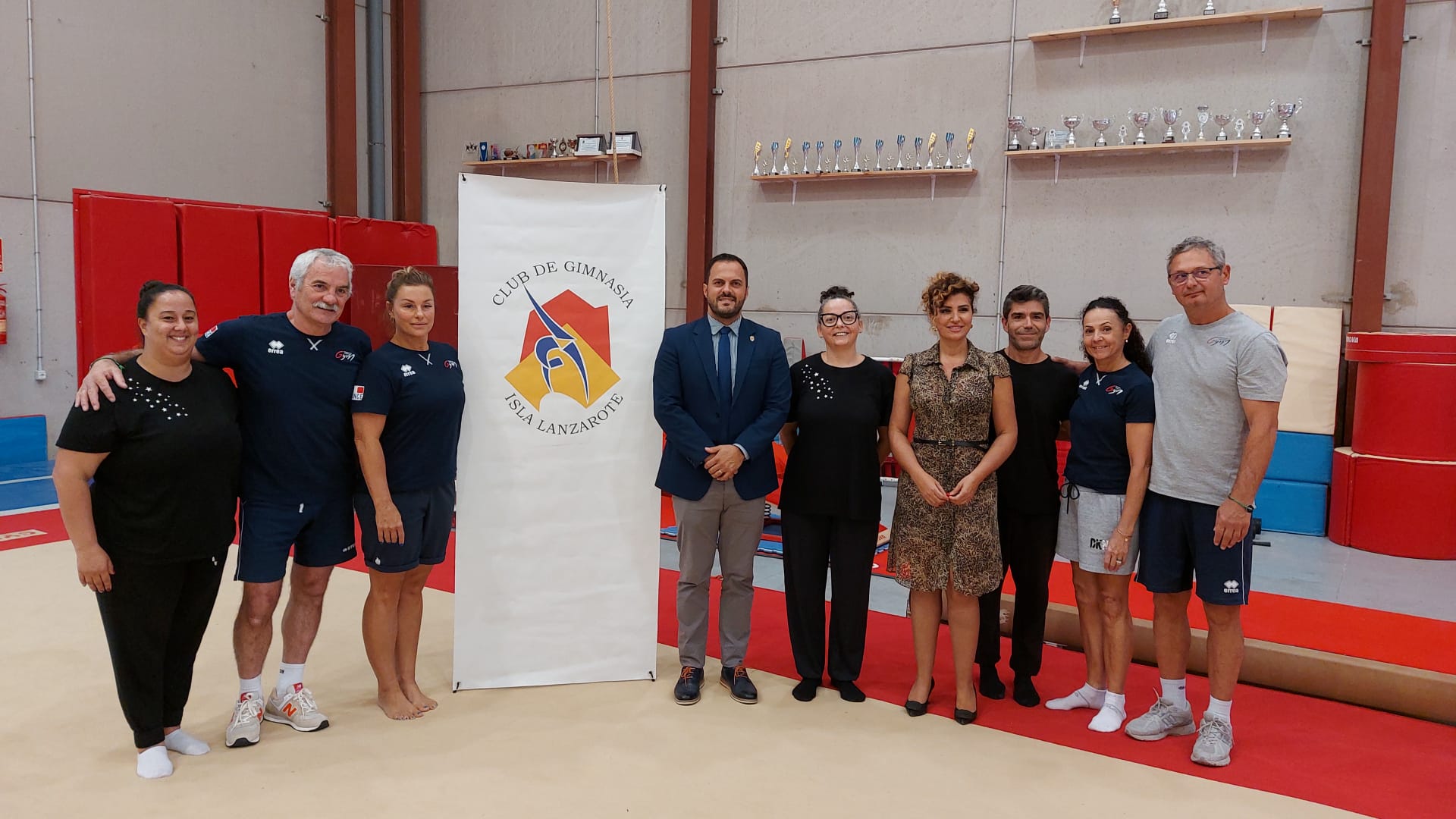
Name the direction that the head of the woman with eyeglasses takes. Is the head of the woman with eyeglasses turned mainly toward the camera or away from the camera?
toward the camera

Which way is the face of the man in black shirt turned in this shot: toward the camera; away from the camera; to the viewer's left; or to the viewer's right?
toward the camera

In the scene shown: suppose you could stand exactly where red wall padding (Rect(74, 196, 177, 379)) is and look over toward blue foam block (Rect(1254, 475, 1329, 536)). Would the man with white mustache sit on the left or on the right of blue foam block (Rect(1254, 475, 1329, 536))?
right

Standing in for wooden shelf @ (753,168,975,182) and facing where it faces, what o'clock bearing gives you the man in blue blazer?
The man in blue blazer is roughly at 12 o'clock from the wooden shelf.

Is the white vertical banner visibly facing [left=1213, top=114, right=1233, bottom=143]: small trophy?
no

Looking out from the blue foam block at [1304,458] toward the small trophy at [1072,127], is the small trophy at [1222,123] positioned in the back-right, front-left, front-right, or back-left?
front-right

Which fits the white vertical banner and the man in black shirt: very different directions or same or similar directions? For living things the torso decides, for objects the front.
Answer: same or similar directions

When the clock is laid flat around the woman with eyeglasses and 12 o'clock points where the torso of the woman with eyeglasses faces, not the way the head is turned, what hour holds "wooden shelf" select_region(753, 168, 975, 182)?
The wooden shelf is roughly at 6 o'clock from the woman with eyeglasses.

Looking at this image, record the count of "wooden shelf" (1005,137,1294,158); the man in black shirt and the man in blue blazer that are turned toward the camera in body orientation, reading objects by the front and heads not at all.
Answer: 3

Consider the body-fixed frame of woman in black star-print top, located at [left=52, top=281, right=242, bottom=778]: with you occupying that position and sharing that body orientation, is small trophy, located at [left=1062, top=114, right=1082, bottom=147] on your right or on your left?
on your left

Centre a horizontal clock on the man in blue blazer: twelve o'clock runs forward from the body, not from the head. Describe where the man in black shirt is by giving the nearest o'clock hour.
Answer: The man in black shirt is roughly at 9 o'clock from the man in blue blazer.

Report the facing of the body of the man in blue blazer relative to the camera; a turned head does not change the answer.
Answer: toward the camera

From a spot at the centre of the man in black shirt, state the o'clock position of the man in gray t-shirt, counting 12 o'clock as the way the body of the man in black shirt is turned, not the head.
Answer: The man in gray t-shirt is roughly at 10 o'clock from the man in black shirt.

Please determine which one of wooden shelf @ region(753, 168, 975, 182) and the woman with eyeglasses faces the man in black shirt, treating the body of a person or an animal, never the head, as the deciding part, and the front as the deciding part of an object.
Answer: the wooden shelf

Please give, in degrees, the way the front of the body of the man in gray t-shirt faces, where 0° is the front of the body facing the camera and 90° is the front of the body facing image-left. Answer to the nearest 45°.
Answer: approximately 45°

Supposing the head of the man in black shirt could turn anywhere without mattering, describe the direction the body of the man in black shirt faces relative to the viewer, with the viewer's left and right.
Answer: facing the viewer

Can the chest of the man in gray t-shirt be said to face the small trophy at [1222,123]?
no
